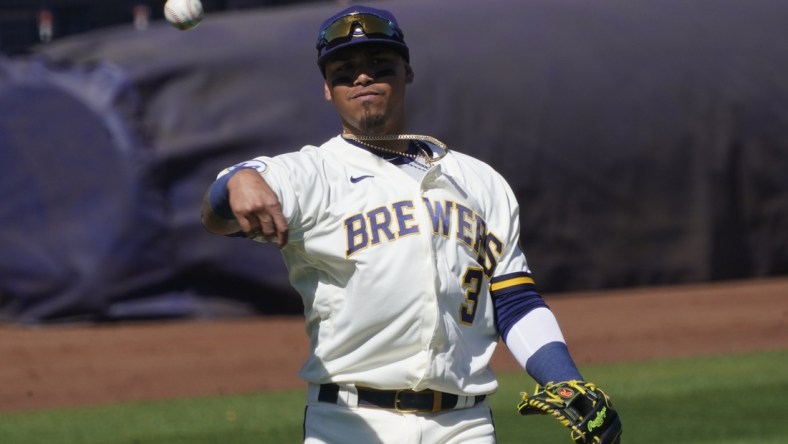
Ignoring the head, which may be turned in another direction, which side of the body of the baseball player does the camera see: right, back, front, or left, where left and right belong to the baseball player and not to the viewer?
front

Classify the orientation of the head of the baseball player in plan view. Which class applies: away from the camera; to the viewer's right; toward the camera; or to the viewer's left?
toward the camera
